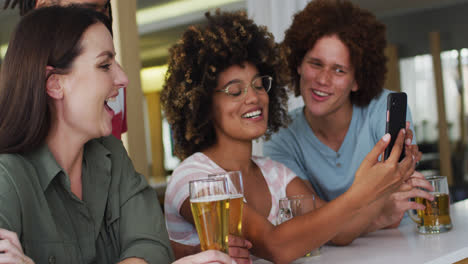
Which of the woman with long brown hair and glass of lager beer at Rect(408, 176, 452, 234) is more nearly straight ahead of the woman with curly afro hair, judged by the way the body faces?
the glass of lager beer

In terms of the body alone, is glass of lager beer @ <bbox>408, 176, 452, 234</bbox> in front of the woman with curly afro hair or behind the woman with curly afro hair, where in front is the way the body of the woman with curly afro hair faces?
in front

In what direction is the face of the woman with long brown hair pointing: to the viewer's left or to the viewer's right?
to the viewer's right

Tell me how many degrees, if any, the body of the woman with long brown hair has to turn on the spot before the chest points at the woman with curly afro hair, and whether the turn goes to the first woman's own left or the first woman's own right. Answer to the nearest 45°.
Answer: approximately 90° to the first woman's own left

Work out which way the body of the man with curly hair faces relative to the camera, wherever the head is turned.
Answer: toward the camera

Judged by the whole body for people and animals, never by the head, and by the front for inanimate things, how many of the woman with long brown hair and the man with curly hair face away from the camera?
0

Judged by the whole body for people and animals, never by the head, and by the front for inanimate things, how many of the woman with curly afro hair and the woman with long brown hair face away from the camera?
0

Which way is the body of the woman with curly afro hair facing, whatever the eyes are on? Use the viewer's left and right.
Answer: facing the viewer and to the right of the viewer

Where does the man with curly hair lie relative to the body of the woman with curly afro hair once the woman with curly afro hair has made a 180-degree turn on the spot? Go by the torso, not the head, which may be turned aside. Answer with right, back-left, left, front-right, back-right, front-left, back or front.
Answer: right

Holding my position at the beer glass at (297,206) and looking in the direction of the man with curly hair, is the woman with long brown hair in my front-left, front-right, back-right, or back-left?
back-left

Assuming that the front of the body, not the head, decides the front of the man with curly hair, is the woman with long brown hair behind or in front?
in front

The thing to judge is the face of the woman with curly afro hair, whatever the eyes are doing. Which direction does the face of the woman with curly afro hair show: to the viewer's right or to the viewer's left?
to the viewer's right
